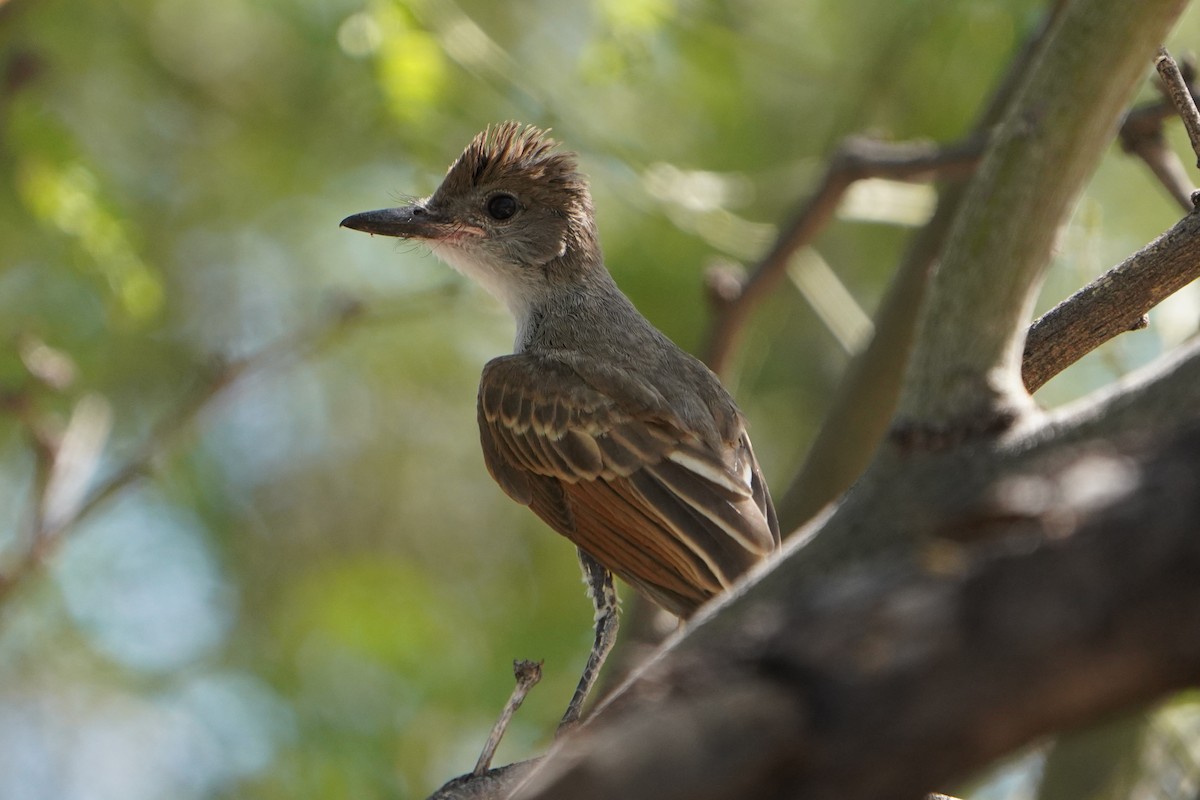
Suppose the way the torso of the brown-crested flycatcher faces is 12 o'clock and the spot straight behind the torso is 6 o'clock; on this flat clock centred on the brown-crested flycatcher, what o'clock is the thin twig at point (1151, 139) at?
The thin twig is roughly at 3 o'clock from the brown-crested flycatcher.

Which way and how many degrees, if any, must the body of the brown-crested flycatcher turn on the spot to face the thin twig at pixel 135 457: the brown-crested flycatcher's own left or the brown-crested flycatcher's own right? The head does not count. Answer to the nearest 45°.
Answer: approximately 45° to the brown-crested flycatcher's own left

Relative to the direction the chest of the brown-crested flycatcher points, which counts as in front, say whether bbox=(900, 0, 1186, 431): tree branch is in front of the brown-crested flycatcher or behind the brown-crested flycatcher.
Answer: behind

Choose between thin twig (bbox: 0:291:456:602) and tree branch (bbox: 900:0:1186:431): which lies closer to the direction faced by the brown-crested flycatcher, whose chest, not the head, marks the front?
the thin twig

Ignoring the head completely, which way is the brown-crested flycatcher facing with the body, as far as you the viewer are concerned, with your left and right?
facing away from the viewer and to the left of the viewer

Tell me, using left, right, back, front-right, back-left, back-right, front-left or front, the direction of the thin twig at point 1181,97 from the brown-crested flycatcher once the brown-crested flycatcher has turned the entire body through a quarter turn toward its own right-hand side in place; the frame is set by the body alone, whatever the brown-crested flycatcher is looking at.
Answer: right
